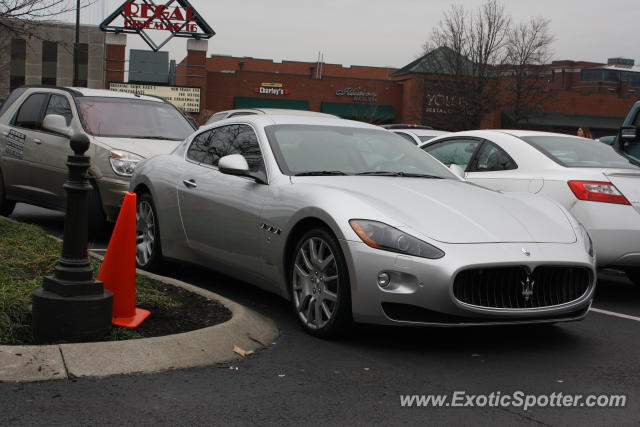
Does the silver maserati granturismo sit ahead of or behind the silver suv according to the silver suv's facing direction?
ahead

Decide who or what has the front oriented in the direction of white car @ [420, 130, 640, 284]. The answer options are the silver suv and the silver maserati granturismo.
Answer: the silver suv

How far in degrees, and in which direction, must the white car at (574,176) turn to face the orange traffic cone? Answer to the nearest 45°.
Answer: approximately 90° to its left

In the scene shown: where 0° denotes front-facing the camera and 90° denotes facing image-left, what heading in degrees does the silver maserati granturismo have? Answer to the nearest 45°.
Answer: approximately 315°

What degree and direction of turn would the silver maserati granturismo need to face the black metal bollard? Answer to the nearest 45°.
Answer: approximately 90° to its right

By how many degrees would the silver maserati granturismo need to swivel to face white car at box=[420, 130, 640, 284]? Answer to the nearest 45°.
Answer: approximately 90° to its left

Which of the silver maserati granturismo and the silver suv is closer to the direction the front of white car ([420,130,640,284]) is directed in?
the silver suv

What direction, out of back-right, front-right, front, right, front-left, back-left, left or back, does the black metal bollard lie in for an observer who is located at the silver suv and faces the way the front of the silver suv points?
front-right

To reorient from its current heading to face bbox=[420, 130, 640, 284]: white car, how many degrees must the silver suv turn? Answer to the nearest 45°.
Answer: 0° — it already faces it

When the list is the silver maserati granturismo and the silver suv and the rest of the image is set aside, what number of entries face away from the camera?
0

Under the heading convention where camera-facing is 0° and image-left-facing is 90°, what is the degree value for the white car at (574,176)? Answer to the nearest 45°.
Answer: approximately 135°
